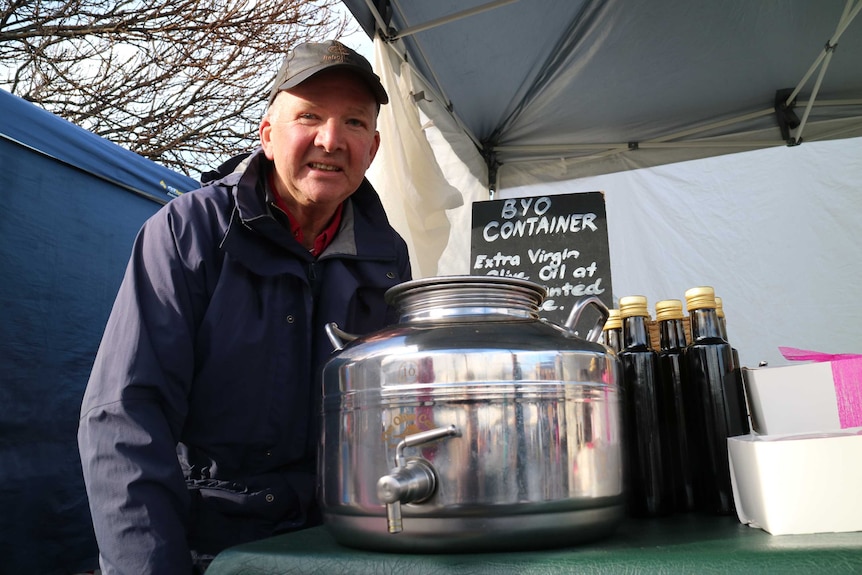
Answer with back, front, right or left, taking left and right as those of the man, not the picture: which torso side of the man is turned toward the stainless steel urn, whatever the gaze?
front

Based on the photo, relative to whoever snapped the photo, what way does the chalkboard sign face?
facing the viewer

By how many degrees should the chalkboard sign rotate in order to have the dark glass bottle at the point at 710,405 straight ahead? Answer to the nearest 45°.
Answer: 0° — it already faces it

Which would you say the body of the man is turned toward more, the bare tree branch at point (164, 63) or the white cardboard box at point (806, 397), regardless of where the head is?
the white cardboard box

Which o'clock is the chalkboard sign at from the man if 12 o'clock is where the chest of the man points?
The chalkboard sign is roughly at 9 o'clock from the man.

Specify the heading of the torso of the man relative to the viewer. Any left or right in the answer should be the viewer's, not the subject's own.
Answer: facing the viewer and to the right of the viewer

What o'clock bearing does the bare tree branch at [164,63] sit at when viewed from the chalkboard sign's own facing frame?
The bare tree branch is roughly at 4 o'clock from the chalkboard sign.

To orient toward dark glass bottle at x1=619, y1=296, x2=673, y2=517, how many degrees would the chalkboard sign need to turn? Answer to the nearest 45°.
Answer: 0° — it already faces it

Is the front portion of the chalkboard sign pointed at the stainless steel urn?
yes

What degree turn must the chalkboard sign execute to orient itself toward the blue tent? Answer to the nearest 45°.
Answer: approximately 90° to its right
